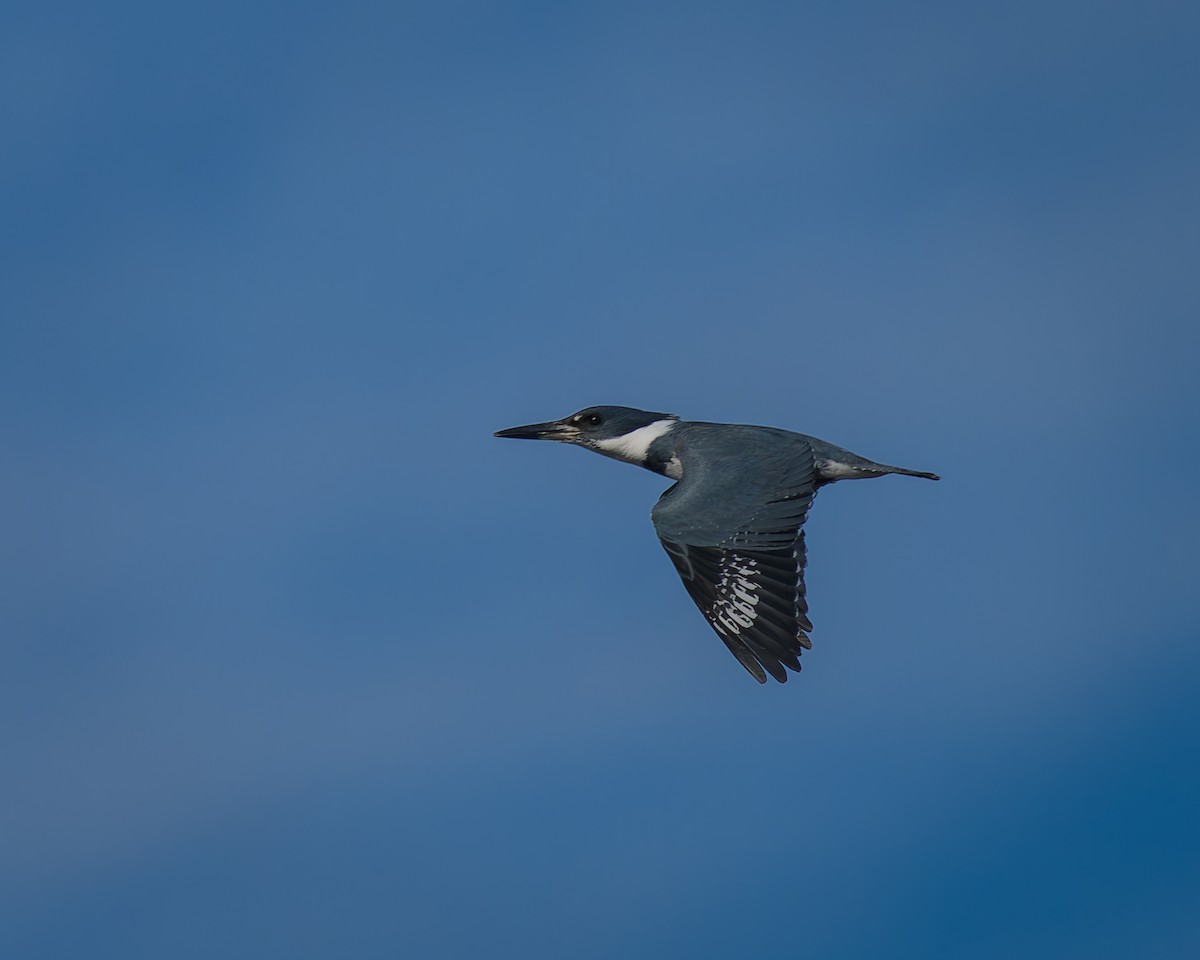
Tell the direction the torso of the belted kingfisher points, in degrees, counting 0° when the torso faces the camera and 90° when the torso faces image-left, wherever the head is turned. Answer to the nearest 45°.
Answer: approximately 90°
